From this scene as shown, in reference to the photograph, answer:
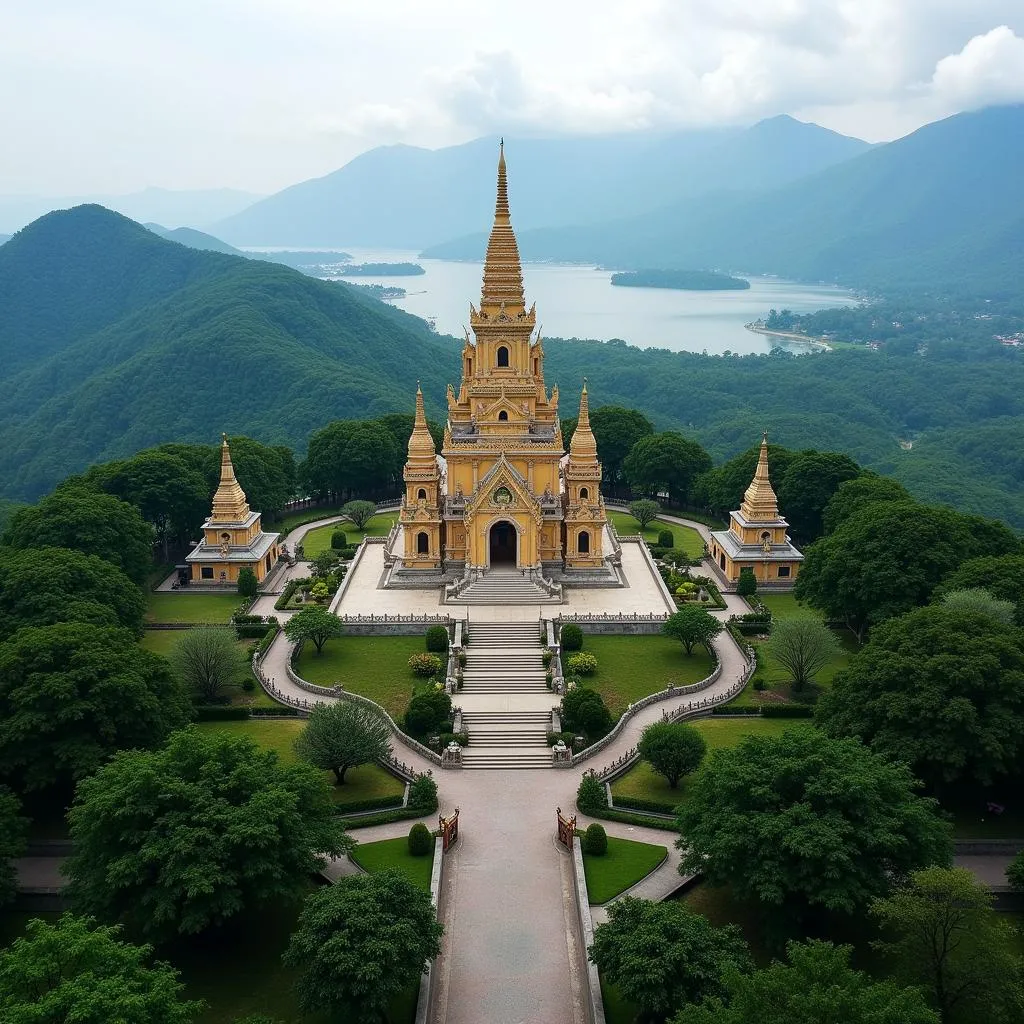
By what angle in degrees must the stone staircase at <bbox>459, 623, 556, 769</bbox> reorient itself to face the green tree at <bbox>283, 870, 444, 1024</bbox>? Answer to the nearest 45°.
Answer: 0° — it already faces it

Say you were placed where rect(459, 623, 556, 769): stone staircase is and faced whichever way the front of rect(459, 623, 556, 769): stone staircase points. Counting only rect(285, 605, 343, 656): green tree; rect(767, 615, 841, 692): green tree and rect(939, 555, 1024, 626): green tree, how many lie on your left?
2

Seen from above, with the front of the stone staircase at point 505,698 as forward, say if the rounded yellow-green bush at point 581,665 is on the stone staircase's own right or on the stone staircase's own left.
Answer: on the stone staircase's own left

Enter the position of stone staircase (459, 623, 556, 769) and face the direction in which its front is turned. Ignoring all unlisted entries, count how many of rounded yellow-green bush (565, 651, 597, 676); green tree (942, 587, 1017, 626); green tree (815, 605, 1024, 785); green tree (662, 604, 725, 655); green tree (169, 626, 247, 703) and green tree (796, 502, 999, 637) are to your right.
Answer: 1

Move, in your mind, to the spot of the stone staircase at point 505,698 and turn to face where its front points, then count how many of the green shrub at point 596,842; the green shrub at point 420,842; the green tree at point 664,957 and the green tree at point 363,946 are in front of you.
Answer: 4

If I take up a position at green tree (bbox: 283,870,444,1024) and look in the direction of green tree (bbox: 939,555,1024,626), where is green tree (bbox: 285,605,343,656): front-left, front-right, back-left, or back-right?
front-left

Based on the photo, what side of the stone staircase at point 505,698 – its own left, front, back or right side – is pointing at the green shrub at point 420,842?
front

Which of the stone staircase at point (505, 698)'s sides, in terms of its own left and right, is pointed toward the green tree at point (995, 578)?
left

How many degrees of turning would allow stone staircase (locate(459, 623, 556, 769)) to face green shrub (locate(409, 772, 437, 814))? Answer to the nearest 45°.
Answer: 0° — it already faces it

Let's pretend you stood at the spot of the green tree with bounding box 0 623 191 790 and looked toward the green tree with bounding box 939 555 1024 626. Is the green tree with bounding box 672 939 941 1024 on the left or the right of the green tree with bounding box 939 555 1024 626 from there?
right

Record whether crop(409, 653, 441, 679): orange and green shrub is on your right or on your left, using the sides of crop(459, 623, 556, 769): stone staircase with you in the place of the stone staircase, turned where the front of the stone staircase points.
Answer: on your right

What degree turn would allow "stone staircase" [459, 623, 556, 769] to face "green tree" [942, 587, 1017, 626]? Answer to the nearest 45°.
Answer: approximately 90° to its left

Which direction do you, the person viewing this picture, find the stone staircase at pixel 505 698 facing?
facing the viewer

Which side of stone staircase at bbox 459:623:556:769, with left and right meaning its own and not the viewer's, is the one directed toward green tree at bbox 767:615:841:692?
left

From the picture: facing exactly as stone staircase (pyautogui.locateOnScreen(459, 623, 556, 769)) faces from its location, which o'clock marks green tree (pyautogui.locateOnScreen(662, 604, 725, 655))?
The green tree is roughly at 8 o'clock from the stone staircase.

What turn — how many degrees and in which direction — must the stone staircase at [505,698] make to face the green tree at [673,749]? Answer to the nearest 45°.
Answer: approximately 45° to its left

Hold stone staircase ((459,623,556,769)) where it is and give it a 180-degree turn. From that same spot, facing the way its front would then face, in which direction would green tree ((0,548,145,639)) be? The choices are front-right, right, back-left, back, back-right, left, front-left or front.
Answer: left

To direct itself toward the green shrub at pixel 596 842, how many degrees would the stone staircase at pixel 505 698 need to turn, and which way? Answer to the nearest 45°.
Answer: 0° — it already faces it

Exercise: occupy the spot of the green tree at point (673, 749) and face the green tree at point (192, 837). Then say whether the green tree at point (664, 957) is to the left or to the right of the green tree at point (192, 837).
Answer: left
